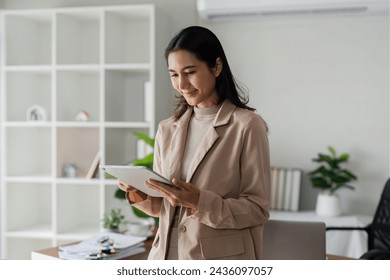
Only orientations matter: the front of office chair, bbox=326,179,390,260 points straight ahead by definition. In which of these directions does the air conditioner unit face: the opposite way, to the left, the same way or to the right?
to the left

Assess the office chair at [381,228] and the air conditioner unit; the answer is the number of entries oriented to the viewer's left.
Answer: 1

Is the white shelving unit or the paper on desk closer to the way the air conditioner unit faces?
the paper on desk

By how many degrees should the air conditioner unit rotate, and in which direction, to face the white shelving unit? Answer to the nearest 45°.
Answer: approximately 90° to its right

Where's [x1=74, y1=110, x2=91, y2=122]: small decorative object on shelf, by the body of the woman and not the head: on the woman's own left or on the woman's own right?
on the woman's own right

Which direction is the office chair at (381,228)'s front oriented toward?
to the viewer's left

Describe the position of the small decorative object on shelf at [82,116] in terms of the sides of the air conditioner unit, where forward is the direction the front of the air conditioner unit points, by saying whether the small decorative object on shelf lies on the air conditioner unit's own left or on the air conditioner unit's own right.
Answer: on the air conditioner unit's own right
